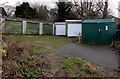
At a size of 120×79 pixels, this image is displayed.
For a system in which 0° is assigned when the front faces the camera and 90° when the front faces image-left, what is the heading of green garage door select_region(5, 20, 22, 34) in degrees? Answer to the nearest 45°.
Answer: approximately 0°

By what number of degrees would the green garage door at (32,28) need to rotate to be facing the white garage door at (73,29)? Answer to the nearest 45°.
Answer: approximately 45° to its left

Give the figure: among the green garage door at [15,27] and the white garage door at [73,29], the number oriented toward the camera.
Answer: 2

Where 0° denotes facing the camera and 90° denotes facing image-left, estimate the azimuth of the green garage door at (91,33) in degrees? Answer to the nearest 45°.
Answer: approximately 0°

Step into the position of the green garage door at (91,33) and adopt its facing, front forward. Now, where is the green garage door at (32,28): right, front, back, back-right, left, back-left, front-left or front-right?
back-right

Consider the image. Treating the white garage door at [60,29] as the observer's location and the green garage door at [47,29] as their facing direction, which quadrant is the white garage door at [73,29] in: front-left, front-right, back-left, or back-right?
back-left

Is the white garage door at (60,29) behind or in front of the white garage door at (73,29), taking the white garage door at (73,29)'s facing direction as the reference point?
behind
